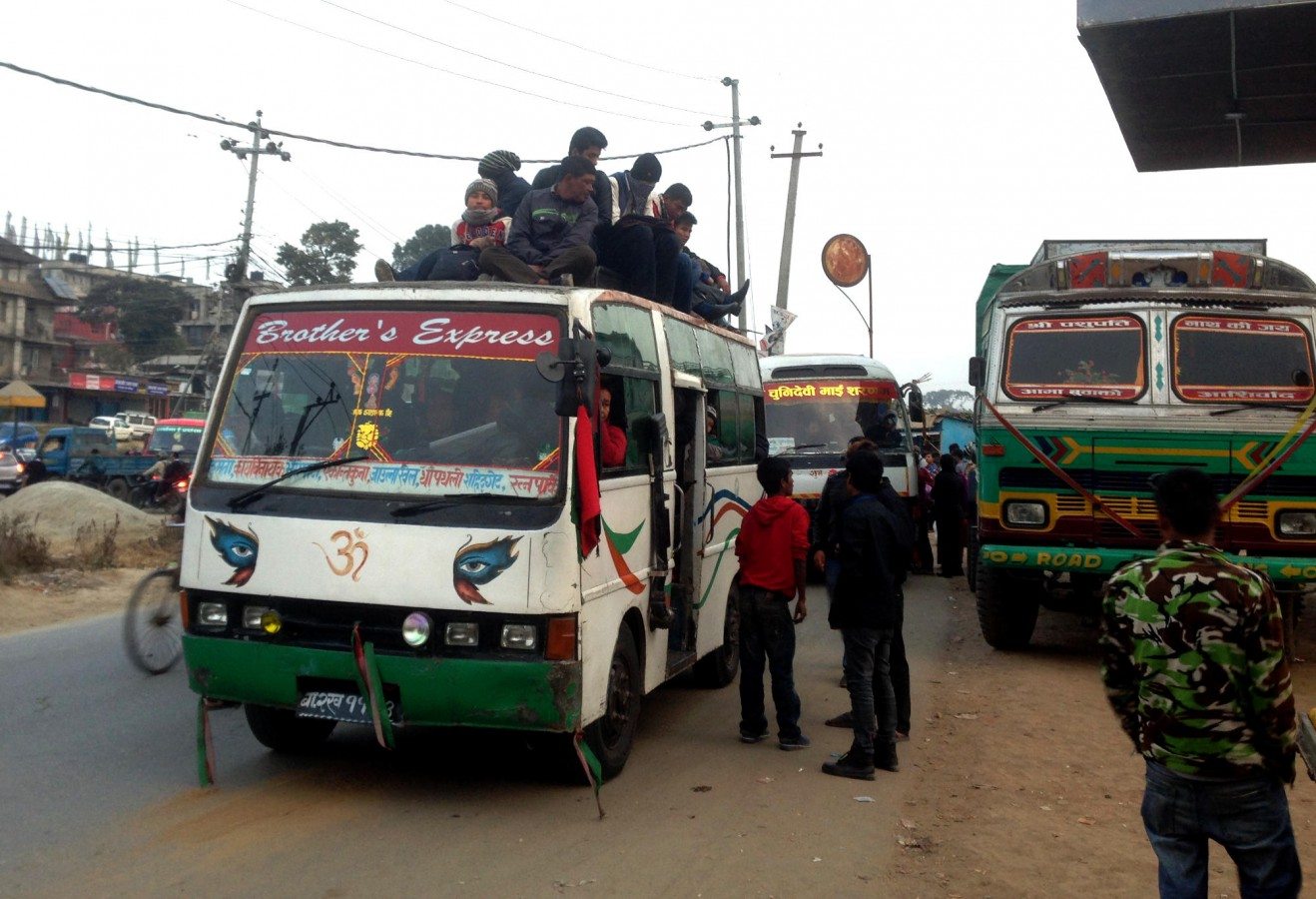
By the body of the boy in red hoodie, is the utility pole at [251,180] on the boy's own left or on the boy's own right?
on the boy's own left

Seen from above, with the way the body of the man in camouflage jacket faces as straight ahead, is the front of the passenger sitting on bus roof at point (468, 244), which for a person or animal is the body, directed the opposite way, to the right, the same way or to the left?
the opposite way

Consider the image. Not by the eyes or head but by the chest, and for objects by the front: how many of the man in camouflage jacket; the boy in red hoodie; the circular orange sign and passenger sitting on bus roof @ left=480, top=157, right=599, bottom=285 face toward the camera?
2

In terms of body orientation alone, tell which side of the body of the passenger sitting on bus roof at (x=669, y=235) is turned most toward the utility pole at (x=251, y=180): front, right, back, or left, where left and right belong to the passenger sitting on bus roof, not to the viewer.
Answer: back

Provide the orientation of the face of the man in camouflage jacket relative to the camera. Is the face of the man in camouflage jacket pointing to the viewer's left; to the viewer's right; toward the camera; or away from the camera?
away from the camera

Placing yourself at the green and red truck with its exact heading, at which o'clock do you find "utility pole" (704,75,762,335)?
The utility pole is roughly at 5 o'clock from the green and red truck.

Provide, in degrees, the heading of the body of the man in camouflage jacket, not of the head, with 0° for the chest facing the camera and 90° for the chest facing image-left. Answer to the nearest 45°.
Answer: approximately 180°

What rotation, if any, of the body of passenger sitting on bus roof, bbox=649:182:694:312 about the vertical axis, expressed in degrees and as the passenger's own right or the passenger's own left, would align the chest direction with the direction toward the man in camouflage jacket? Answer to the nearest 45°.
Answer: approximately 45° to the passenger's own right

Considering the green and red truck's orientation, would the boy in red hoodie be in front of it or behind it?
in front

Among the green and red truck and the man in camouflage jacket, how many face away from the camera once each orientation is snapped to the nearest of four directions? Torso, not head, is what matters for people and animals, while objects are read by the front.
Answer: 1

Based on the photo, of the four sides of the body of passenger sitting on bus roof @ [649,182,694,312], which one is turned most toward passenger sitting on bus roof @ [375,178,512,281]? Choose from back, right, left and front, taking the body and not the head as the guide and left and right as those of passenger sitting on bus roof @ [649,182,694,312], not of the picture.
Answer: right

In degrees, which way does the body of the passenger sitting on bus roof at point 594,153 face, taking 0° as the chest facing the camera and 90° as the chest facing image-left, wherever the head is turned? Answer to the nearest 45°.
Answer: approximately 315°
